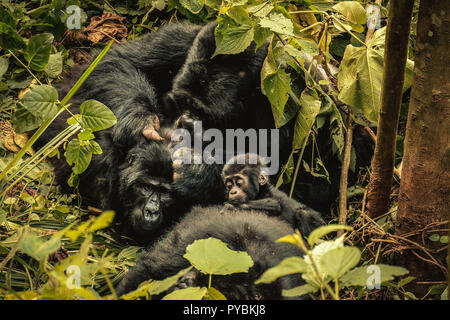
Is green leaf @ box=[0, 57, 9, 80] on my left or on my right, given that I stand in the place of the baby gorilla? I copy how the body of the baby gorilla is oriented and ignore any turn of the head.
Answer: on my right

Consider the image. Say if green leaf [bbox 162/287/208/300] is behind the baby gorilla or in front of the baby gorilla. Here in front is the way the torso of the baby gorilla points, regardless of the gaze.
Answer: in front

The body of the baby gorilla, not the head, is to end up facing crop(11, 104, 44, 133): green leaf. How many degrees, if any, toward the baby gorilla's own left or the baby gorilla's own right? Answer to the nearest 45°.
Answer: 0° — it already faces it

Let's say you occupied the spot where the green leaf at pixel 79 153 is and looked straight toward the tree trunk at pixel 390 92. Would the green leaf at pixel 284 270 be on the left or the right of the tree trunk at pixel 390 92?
right

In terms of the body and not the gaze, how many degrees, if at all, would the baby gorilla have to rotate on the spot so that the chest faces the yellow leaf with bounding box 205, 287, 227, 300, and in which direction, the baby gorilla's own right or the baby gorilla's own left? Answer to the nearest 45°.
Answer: approximately 45° to the baby gorilla's own left

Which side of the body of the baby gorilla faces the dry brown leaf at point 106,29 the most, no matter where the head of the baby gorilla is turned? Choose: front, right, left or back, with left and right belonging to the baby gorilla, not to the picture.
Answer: right

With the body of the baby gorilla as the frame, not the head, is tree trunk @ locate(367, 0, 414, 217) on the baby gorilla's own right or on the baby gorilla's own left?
on the baby gorilla's own left

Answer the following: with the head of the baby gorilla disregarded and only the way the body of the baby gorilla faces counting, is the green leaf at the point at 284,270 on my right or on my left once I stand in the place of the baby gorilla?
on my left

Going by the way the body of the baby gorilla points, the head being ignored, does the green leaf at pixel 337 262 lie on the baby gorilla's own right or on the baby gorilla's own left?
on the baby gorilla's own left
